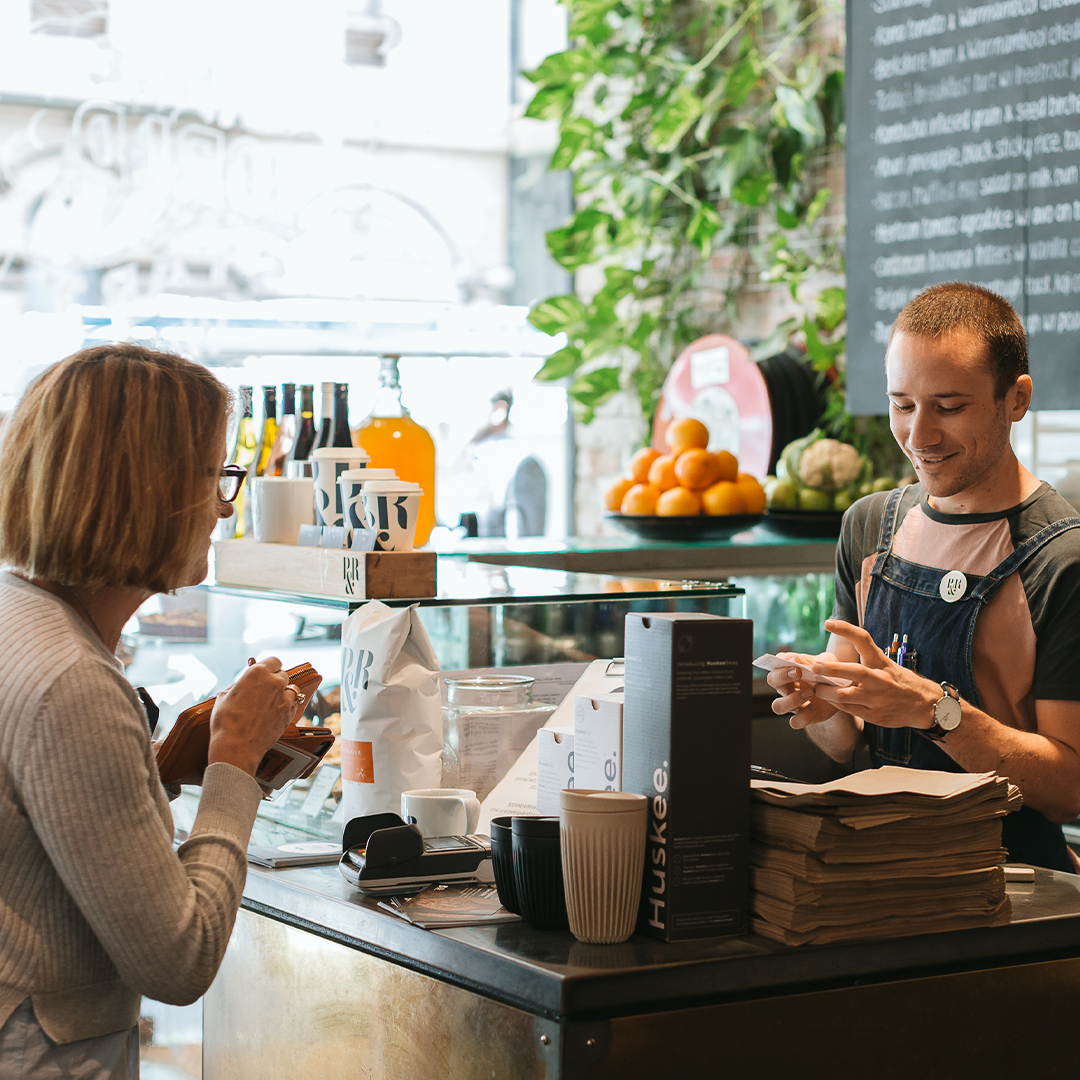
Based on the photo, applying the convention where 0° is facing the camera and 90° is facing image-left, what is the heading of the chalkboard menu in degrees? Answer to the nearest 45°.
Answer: approximately 45°

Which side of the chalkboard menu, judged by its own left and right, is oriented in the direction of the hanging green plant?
right

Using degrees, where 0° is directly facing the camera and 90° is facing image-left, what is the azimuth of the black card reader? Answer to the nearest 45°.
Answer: approximately 90°

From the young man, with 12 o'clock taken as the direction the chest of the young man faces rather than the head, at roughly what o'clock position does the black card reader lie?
The black card reader is roughly at 12 o'clock from the young man.

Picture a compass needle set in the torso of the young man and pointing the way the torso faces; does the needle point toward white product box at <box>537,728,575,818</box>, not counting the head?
yes

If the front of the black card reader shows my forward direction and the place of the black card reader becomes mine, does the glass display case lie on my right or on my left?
on my right
